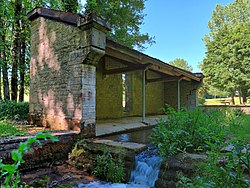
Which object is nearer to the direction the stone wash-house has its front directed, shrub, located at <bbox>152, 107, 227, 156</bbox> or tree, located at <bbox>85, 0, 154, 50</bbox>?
the shrub

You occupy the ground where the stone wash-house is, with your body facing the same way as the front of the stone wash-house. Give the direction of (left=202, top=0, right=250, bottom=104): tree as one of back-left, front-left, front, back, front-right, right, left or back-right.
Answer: left

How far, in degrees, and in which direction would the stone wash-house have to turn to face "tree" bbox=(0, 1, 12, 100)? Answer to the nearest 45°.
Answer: approximately 180°

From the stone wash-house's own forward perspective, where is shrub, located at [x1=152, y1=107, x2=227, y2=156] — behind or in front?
in front

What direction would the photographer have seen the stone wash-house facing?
facing the viewer and to the right of the viewer

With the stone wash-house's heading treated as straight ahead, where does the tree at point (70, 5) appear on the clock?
The tree is roughly at 7 o'clock from the stone wash-house.
